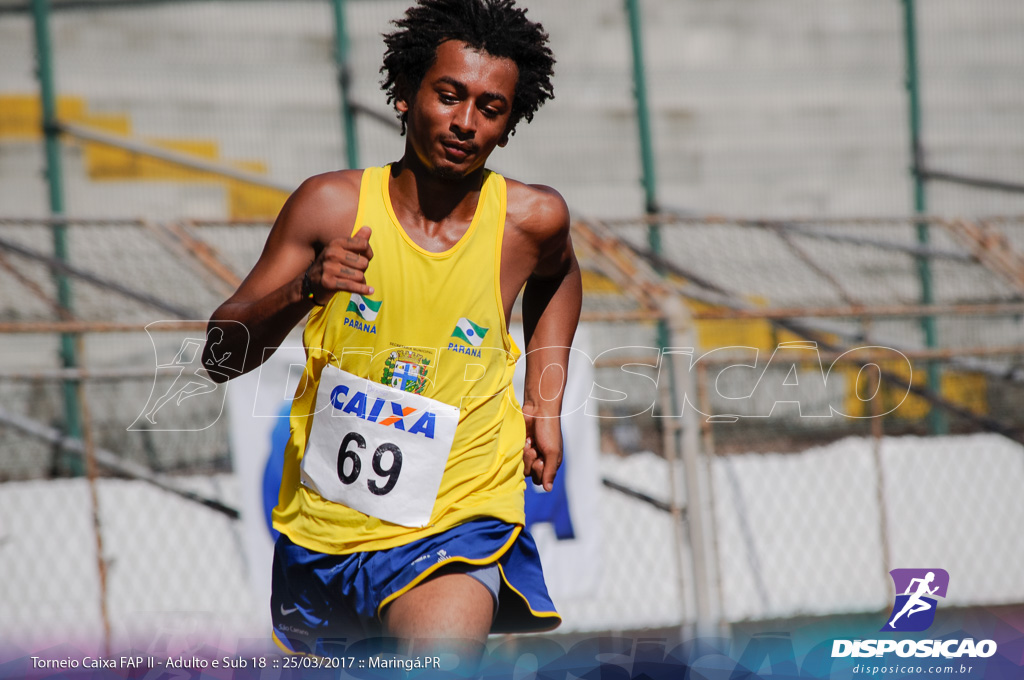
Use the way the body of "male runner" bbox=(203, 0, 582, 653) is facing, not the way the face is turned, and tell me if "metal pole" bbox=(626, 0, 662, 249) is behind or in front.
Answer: behind

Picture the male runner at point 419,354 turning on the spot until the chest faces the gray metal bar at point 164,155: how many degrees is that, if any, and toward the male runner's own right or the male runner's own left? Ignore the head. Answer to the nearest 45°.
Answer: approximately 180°

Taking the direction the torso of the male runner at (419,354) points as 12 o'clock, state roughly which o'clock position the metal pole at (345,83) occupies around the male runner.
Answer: The metal pole is roughly at 6 o'clock from the male runner.

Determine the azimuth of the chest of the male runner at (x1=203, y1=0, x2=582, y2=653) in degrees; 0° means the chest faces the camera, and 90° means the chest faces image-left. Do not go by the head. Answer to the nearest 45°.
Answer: approximately 0°

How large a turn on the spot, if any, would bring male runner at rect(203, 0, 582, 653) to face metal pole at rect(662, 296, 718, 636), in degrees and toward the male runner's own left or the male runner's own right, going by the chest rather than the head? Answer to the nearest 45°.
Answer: approximately 135° to the male runner's own left
